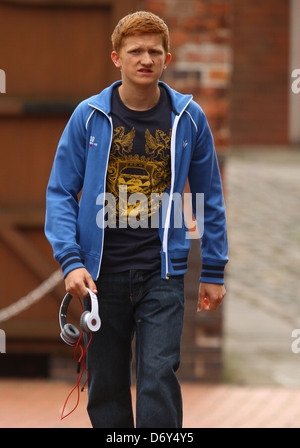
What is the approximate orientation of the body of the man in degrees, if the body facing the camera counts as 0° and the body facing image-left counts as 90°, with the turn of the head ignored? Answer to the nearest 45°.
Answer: approximately 0°
